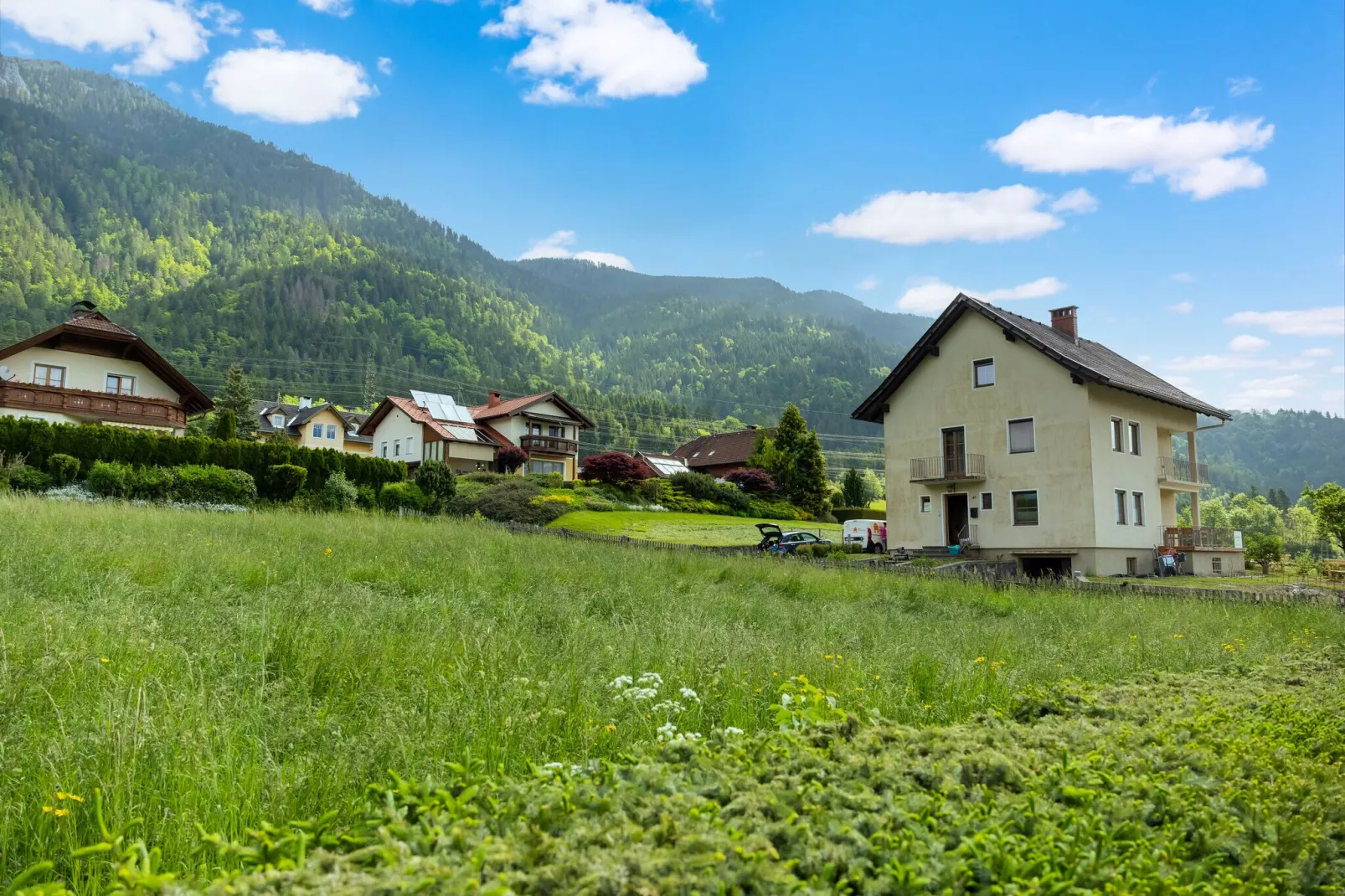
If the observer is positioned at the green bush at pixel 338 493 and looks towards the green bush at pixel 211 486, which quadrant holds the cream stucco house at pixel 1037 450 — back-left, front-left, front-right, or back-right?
back-left

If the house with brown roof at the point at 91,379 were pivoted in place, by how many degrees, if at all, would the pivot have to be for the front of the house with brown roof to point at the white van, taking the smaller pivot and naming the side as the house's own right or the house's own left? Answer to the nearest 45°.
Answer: approximately 45° to the house's own left

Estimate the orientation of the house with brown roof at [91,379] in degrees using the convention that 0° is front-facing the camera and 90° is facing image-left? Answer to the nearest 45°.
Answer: approximately 0°

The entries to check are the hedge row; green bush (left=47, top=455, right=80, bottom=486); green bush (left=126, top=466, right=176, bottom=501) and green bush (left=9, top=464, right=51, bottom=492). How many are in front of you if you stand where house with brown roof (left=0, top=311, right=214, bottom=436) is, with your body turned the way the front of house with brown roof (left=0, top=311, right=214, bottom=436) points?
4

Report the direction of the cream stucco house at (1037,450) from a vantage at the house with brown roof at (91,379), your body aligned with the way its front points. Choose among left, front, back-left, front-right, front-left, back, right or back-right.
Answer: front-left

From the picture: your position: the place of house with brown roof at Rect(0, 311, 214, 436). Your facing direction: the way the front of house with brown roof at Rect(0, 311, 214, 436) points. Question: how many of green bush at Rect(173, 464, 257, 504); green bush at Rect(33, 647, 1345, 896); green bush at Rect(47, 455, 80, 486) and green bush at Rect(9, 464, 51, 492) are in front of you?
4

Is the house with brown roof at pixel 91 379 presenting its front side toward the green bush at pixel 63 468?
yes

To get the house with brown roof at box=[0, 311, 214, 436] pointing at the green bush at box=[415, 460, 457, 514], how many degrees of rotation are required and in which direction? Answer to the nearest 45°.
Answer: approximately 45° to its left

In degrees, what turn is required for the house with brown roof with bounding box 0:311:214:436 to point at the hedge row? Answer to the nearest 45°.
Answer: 0° — it already faces it

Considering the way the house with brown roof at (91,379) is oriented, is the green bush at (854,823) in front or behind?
in front

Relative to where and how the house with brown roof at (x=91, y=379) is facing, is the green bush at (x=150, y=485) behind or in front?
in front

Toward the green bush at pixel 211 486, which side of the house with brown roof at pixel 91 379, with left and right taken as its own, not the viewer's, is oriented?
front

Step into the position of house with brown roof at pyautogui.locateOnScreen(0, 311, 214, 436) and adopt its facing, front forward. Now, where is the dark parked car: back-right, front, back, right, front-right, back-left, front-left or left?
front-left

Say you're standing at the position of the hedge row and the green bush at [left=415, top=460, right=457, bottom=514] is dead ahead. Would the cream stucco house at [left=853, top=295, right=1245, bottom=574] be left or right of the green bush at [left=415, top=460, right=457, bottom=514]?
right
